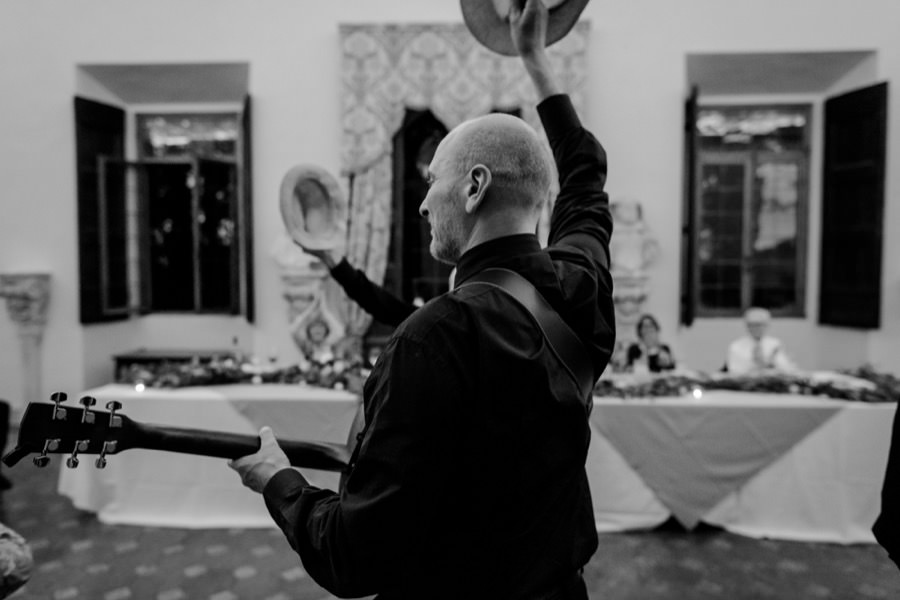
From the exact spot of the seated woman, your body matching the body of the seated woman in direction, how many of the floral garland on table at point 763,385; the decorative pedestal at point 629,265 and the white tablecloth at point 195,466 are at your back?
1

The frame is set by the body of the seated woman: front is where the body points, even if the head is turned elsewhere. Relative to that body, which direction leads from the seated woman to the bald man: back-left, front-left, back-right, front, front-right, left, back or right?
front

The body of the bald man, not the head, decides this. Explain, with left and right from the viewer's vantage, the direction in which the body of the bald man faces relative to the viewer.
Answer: facing away from the viewer and to the left of the viewer

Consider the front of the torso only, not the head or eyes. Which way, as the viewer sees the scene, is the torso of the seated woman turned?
toward the camera

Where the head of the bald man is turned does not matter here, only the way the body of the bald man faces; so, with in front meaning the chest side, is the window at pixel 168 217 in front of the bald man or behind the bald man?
in front

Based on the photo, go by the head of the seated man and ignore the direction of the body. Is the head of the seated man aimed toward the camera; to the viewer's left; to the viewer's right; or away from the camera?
toward the camera

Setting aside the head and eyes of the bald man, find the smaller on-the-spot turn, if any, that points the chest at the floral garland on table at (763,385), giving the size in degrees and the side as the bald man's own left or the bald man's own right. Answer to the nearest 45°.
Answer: approximately 90° to the bald man's own right

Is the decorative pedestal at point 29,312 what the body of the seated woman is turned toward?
no

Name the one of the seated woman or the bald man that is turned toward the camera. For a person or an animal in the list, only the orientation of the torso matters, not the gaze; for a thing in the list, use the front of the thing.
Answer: the seated woman

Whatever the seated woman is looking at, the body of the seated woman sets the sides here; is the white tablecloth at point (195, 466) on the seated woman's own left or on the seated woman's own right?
on the seated woman's own right

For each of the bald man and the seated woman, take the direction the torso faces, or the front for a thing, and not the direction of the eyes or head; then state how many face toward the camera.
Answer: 1

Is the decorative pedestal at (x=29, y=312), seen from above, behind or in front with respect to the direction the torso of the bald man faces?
in front

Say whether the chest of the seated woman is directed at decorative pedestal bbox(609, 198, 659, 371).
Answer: no

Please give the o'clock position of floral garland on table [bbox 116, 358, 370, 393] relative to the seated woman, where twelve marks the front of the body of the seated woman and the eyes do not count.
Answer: The floral garland on table is roughly at 2 o'clock from the seated woman.

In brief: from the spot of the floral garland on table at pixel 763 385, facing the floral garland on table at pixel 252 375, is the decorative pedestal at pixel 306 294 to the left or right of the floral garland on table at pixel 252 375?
right
